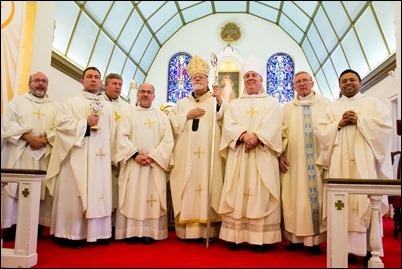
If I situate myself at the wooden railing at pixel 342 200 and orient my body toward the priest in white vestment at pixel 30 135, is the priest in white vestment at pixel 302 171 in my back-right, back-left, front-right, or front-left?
front-right

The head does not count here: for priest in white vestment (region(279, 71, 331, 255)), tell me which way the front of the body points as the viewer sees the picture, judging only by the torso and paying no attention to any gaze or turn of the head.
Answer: toward the camera

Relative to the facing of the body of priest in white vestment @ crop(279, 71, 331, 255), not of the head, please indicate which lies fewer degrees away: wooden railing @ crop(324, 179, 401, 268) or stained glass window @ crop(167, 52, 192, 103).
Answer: the wooden railing

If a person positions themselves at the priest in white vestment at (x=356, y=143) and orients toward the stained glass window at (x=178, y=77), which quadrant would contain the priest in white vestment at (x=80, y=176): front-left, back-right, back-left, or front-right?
front-left

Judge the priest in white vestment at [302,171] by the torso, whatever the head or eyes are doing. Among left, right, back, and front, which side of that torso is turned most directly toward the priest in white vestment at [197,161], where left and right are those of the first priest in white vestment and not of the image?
right

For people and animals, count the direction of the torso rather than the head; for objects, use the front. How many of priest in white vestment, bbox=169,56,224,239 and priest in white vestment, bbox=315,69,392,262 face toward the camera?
2

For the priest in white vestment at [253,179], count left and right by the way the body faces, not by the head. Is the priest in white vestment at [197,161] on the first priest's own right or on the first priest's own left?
on the first priest's own right

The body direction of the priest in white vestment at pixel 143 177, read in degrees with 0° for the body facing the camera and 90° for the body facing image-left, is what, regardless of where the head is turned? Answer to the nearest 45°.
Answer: approximately 0°

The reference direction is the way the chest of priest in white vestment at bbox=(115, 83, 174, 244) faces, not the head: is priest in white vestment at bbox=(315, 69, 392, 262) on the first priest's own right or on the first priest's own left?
on the first priest's own left

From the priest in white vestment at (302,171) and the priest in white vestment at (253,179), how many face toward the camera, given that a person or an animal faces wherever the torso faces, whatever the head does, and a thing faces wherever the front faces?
2

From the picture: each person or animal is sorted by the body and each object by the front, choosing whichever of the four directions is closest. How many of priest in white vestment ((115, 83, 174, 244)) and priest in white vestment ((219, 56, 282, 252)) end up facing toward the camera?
2

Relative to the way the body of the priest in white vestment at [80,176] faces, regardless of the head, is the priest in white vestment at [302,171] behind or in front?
in front

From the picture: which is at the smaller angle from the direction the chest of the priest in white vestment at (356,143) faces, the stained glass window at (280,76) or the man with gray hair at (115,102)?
the man with gray hair

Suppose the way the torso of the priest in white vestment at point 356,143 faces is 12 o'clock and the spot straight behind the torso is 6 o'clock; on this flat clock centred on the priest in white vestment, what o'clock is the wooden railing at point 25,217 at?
The wooden railing is roughly at 2 o'clock from the priest in white vestment.

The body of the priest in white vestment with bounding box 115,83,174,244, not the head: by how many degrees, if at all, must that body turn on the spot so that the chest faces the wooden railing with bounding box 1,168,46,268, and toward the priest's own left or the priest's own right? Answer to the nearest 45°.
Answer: approximately 45° to the priest's own right
